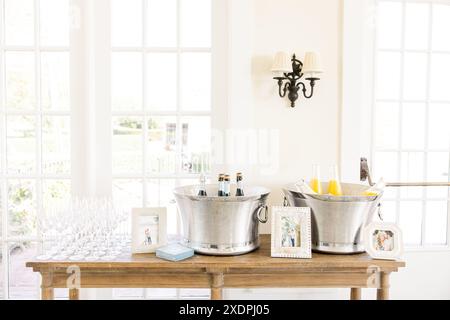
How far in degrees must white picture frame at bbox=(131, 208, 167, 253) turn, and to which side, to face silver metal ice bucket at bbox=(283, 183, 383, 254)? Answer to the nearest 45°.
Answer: approximately 90° to its left

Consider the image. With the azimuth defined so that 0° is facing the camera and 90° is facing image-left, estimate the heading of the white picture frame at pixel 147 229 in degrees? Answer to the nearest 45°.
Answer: approximately 0°

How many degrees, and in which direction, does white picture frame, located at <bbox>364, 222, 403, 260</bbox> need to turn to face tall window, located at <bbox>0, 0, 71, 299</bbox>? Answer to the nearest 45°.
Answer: approximately 90° to its right

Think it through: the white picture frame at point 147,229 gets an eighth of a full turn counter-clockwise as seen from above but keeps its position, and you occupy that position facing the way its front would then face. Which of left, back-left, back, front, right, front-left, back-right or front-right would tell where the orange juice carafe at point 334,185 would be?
front-left

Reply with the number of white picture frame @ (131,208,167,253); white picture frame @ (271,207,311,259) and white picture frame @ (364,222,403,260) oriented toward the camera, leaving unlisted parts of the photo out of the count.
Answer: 3

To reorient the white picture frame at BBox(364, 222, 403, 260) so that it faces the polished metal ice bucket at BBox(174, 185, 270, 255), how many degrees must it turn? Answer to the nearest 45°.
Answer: approximately 90° to its right

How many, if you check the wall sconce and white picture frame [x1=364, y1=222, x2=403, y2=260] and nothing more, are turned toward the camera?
2

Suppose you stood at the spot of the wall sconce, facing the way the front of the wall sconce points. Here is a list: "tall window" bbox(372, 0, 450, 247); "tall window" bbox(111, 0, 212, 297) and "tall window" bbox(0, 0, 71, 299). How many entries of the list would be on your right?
2

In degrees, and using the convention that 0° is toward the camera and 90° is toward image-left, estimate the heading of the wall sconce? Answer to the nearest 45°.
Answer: approximately 0°
